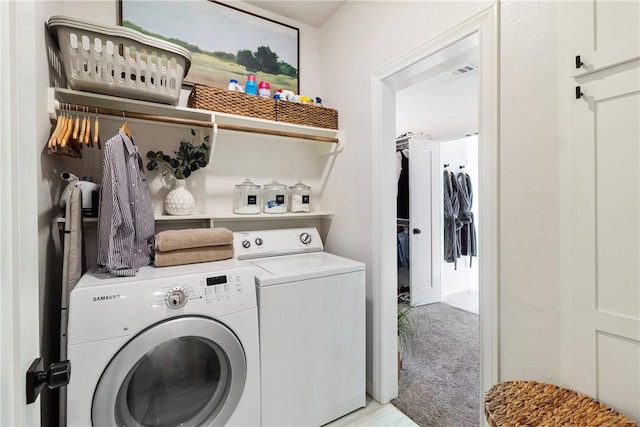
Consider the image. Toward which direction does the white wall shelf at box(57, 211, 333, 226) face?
toward the camera

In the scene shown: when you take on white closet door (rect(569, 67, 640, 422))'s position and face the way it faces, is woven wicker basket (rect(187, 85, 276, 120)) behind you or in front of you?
in front

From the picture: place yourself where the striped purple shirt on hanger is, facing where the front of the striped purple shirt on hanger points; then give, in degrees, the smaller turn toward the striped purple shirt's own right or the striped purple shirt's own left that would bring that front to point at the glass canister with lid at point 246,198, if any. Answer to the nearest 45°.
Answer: approximately 90° to the striped purple shirt's own left

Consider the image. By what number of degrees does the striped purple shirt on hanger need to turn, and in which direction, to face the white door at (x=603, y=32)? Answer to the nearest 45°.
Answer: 0° — it already faces it

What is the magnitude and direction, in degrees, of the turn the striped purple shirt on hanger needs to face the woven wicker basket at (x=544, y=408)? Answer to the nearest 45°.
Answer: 0° — it already faces it

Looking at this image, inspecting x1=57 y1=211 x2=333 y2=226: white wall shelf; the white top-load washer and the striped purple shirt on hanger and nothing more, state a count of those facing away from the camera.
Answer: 0

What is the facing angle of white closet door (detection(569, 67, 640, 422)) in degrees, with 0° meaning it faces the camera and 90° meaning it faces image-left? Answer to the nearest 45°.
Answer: approximately 45°

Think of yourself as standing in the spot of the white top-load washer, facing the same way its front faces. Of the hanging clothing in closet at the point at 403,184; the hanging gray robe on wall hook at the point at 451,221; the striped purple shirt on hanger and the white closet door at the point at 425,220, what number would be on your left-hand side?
3

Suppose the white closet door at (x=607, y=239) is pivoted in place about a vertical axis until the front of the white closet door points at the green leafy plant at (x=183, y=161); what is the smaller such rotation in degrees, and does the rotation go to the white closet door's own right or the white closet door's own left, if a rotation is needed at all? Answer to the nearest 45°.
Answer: approximately 45° to the white closet door's own right

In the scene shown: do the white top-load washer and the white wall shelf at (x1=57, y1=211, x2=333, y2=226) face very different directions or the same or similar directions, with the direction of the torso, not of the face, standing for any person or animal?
same or similar directions

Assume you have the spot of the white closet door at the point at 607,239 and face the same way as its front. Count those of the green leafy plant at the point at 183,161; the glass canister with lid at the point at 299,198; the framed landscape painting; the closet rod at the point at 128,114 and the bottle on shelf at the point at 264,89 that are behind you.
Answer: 0

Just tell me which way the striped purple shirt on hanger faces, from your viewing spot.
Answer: facing the viewer and to the right of the viewer

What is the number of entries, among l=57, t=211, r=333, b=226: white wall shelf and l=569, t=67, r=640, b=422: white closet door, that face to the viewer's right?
0

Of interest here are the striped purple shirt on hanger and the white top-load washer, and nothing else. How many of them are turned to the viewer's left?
0

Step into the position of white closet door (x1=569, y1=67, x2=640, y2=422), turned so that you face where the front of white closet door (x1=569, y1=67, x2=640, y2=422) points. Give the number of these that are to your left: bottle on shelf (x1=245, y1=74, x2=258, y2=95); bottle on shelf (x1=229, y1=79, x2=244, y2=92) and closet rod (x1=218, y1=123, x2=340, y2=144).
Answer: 0
